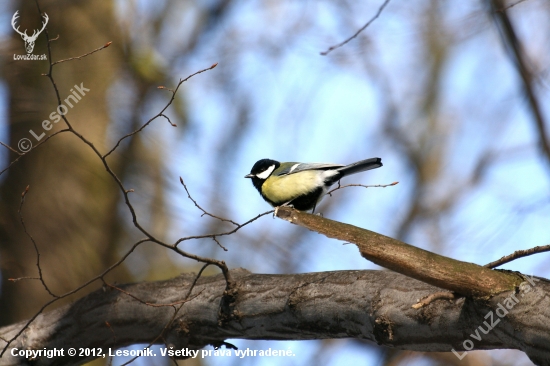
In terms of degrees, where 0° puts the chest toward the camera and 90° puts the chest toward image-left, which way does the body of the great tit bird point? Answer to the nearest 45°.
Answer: approximately 90°

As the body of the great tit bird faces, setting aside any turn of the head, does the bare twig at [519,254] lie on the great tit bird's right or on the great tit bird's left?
on the great tit bird's left

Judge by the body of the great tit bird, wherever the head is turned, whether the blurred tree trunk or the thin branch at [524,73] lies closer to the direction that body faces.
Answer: the blurred tree trunk
